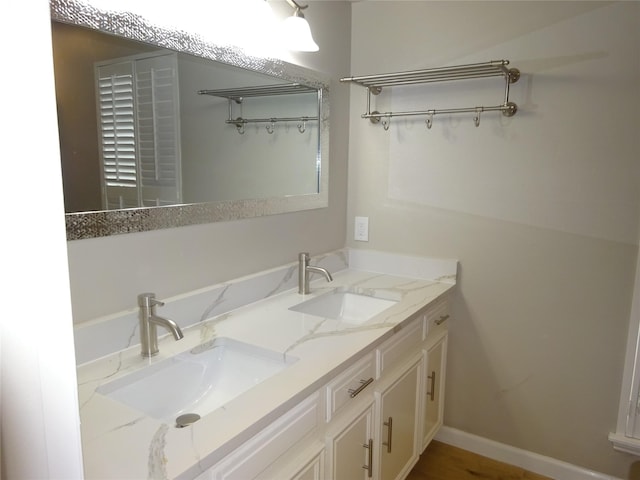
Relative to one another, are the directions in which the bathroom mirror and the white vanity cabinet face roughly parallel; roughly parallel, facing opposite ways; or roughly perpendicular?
roughly parallel

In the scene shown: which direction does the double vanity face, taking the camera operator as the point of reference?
facing the viewer and to the right of the viewer

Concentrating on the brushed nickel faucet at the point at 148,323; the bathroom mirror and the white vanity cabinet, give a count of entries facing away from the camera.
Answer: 0

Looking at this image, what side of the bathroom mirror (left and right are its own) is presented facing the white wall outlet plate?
left

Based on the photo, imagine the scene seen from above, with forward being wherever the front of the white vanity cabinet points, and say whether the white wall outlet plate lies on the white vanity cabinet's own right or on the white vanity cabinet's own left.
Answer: on the white vanity cabinet's own left

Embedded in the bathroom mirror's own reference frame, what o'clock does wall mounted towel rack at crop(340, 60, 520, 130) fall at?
The wall mounted towel rack is roughly at 10 o'clock from the bathroom mirror.

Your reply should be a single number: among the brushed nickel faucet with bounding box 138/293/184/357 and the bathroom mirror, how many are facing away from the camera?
0

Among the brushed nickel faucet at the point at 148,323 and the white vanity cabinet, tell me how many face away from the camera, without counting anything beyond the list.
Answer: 0

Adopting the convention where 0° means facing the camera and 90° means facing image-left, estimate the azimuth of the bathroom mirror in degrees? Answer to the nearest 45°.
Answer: approximately 315°
